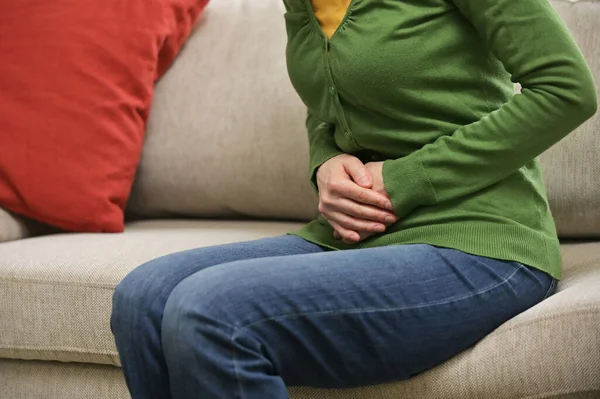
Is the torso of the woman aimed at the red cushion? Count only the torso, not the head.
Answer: no

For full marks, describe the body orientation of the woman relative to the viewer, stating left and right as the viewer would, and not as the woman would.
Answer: facing the viewer and to the left of the viewer

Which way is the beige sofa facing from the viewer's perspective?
toward the camera
